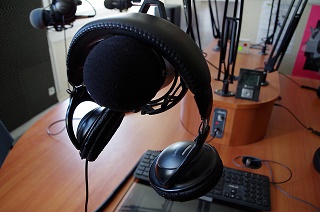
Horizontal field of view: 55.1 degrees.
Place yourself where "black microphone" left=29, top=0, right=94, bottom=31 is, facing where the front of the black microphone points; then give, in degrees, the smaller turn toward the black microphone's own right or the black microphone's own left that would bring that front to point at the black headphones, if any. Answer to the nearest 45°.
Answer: approximately 90° to the black microphone's own left

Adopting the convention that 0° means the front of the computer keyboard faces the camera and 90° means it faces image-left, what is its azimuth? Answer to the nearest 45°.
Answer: approximately 0°

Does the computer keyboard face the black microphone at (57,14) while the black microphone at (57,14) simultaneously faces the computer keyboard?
no

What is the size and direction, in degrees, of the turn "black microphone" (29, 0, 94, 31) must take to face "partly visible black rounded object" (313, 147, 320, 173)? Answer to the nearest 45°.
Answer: approximately 135° to its left

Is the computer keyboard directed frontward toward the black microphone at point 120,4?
no

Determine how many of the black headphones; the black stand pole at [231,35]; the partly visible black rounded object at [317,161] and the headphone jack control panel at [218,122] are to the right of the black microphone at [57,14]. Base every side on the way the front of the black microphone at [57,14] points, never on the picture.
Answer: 0

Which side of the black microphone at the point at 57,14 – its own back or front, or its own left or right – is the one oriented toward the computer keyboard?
left

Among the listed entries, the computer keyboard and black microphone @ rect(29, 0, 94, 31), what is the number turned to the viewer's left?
1

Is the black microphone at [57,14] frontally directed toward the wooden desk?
no

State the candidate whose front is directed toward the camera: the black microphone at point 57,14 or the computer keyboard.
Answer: the computer keyboard

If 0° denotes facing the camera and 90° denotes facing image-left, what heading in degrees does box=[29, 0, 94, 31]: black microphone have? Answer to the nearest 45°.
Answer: approximately 90°

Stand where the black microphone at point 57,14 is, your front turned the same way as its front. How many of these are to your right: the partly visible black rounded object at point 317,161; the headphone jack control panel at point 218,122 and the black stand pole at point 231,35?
0

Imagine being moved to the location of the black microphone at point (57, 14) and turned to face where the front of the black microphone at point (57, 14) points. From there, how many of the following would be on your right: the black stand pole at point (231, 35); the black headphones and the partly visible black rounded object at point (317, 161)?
0
